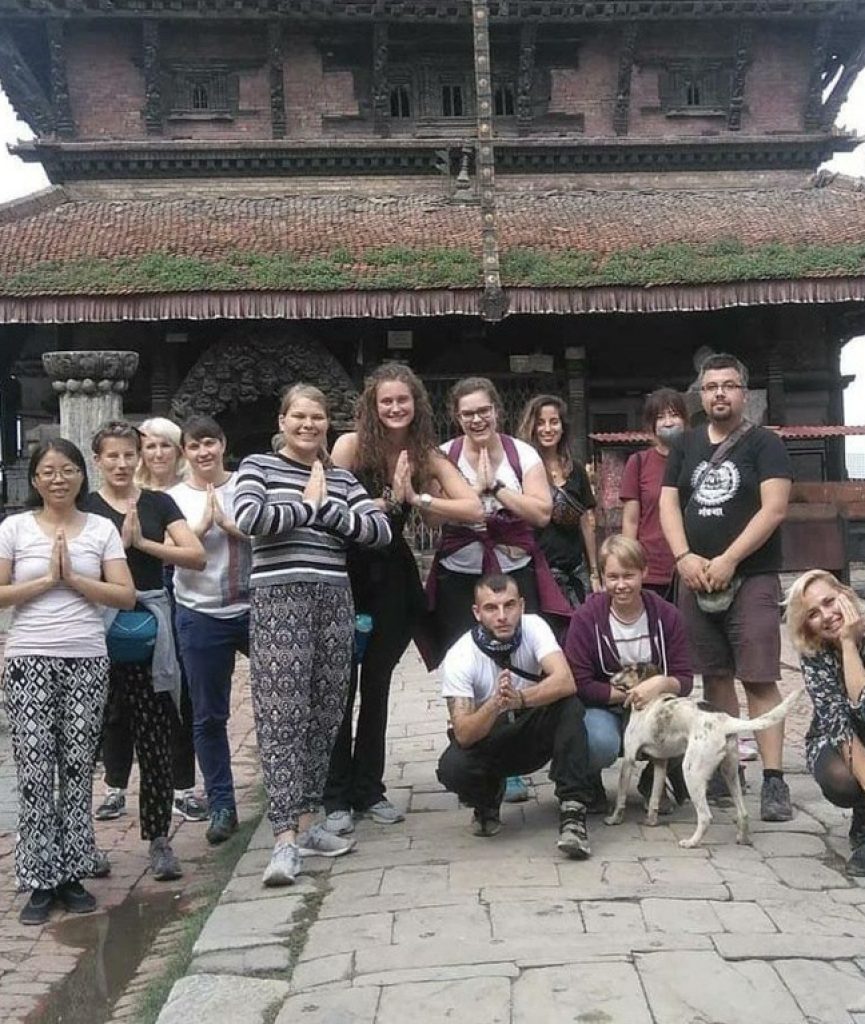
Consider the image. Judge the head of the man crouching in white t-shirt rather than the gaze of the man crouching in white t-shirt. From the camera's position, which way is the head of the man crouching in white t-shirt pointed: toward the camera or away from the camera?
toward the camera

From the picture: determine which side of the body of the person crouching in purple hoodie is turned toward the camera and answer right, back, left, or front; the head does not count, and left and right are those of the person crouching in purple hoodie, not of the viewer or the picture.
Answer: front

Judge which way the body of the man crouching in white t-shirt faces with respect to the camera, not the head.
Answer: toward the camera

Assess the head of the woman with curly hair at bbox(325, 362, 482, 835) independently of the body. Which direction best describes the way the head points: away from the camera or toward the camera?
toward the camera

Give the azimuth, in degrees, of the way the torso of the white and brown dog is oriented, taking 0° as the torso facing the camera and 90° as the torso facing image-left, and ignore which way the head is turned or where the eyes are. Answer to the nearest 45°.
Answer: approximately 135°

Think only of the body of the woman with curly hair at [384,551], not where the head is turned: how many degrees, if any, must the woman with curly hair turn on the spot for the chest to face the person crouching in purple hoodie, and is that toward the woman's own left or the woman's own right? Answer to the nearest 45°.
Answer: approximately 90° to the woman's own left

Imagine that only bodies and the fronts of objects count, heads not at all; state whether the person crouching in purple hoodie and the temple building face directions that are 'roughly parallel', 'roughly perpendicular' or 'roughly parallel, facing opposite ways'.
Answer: roughly parallel

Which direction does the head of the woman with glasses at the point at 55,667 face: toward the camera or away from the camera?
toward the camera

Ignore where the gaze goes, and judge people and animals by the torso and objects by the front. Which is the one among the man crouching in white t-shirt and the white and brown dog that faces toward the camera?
the man crouching in white t-shirt

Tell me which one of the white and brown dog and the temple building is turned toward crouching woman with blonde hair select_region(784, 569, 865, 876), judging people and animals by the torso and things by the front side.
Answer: the temple building

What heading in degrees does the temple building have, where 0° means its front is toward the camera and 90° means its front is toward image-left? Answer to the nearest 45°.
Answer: approximately 0°

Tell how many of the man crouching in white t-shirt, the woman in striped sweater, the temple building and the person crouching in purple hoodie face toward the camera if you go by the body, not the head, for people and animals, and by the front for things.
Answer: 4

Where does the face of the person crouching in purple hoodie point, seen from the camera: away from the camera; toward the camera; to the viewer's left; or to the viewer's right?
toward the camera

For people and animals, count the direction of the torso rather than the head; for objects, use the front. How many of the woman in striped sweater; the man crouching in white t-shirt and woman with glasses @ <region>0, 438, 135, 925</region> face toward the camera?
3

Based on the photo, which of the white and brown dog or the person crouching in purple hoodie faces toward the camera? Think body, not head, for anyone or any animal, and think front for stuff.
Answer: the person crouching in purple hoodie

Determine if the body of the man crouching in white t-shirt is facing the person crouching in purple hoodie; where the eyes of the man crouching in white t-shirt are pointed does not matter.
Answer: no

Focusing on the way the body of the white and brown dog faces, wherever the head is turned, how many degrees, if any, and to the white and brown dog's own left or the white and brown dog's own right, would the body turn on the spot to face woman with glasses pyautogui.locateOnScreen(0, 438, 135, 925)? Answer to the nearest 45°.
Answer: approximately 45° to the white and brown dog's own left

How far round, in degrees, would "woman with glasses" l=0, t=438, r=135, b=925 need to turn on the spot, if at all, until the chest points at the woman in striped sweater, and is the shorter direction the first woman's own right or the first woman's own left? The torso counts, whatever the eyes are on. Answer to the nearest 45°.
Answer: approximately 90° to the first woman's own left
